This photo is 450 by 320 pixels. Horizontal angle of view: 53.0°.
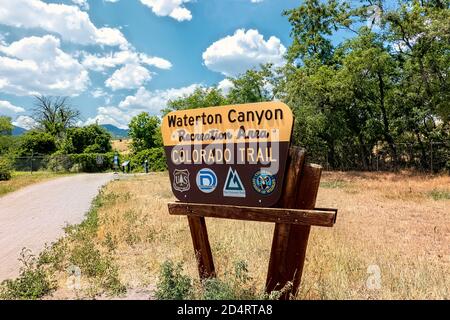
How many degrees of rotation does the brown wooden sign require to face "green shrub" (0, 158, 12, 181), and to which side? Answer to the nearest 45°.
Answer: approximately 90° to its right

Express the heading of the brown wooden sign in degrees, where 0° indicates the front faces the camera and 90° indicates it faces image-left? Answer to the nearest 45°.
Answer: approximately 45°

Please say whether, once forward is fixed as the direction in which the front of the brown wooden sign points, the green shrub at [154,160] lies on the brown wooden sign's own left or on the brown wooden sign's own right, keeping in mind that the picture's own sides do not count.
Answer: on the brown wooden sign's own right

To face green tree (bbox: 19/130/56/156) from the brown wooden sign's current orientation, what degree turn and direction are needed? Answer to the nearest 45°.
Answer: approximately 90° to its right

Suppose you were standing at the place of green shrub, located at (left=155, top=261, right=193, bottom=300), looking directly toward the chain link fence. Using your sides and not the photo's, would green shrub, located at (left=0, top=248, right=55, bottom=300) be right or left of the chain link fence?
left
